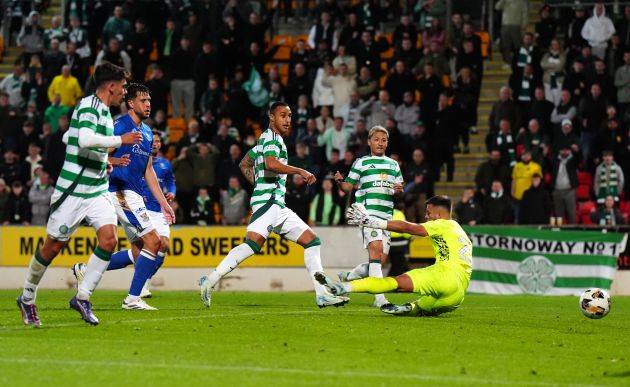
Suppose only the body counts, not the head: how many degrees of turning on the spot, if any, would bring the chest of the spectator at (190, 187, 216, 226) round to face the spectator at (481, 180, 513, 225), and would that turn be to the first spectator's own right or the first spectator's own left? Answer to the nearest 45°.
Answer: approximately 90° to the first spectator's own left

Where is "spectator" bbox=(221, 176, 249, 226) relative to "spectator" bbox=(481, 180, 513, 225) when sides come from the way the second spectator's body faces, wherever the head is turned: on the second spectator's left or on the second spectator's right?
on the second spectator's right

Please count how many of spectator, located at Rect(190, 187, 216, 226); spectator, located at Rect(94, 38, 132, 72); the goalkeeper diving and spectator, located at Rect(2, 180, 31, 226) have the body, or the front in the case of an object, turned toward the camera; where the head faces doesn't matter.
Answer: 3

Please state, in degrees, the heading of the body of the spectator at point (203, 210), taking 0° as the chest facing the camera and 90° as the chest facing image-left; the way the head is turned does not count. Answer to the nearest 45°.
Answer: approximately 0°

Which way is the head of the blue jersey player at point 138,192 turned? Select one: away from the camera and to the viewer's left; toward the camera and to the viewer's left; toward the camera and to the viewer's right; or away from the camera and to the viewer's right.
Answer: toward the camera and to the viewer's right

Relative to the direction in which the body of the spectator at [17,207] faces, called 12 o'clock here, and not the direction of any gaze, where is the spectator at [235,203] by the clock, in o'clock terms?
the spectator at [235,203] is roughly at 10 o'clock from the spectator at [17,207].

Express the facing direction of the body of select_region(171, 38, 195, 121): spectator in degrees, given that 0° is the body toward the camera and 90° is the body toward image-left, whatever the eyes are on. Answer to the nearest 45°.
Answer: approximately 0°

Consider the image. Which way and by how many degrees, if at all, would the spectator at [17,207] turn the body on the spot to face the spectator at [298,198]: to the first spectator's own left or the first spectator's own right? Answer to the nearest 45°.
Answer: approximately 45° to the first spectator's own left

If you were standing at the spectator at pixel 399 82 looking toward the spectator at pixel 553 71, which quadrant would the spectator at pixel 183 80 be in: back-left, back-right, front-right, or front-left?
back-left
